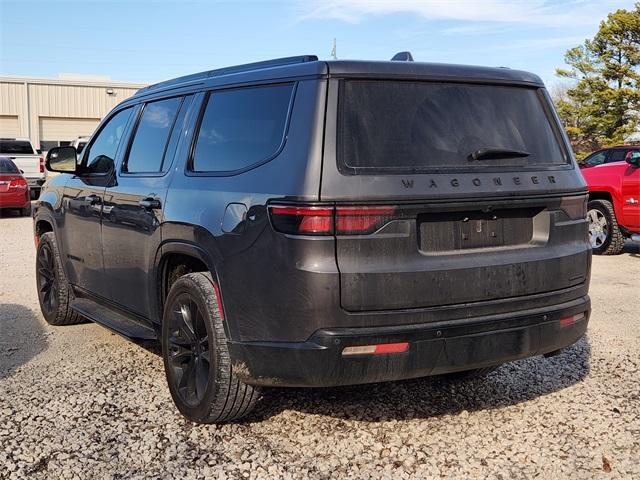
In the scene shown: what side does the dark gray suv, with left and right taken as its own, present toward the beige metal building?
front

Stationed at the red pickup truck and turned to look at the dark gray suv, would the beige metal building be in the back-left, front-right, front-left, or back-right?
back-right

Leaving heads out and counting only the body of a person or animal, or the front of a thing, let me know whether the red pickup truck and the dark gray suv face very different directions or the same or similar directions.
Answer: same or similar directions

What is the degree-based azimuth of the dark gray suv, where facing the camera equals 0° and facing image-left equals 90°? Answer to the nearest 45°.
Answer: approximately 135°

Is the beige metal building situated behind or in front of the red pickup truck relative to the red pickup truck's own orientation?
in front

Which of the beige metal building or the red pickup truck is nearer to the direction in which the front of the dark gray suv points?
the beige metal building

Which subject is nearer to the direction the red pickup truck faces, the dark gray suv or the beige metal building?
the beige metal building

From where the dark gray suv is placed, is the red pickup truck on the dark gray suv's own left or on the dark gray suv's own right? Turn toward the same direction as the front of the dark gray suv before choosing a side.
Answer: on the dark gray suv's own right

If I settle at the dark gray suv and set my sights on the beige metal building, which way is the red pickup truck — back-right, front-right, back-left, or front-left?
front-right

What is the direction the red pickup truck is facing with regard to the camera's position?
facing away from the viewer and to the left of the viewer

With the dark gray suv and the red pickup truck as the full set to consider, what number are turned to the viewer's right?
0
